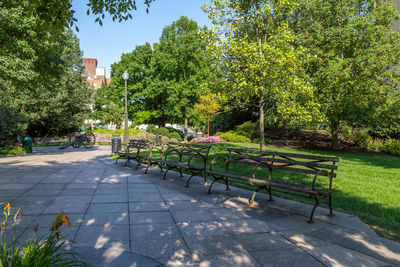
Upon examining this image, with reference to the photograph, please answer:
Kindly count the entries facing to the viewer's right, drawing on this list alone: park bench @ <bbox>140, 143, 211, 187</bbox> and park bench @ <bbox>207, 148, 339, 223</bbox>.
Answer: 0

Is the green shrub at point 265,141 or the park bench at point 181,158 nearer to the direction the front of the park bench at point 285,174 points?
the park bench

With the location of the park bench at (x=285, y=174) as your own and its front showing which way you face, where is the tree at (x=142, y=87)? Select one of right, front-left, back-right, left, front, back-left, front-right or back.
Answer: right

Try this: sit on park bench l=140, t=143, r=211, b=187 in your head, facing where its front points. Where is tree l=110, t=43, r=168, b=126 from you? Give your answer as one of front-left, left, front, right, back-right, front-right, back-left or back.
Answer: back-right

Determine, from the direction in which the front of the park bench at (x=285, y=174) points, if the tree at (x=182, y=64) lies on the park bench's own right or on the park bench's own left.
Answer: on the park bench's own right

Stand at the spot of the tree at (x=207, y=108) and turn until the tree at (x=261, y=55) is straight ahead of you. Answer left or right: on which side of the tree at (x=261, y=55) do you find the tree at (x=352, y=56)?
left

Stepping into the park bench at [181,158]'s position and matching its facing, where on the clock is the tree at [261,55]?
The tree is roughly at 6 o'clock from the park bench.

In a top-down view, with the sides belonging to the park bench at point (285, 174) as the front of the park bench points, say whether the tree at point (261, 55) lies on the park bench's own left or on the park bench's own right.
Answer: on the park bench's own right

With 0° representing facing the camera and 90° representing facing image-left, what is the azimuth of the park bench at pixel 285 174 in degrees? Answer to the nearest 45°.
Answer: approximately 45°

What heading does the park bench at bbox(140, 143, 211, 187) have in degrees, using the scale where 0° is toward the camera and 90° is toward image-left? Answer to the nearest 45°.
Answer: approximately 45°

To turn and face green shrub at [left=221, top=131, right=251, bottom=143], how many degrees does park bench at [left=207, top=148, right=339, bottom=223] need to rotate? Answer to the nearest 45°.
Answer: approximately 135° to its right

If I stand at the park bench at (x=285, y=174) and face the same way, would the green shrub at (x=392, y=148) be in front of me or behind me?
behind

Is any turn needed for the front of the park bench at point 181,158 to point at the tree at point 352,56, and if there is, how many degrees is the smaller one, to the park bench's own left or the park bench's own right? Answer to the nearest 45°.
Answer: approximately 180°

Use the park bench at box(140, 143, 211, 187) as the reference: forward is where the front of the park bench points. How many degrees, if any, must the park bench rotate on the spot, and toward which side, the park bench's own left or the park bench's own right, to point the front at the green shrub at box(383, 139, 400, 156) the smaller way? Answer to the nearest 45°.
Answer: approximately 180°
